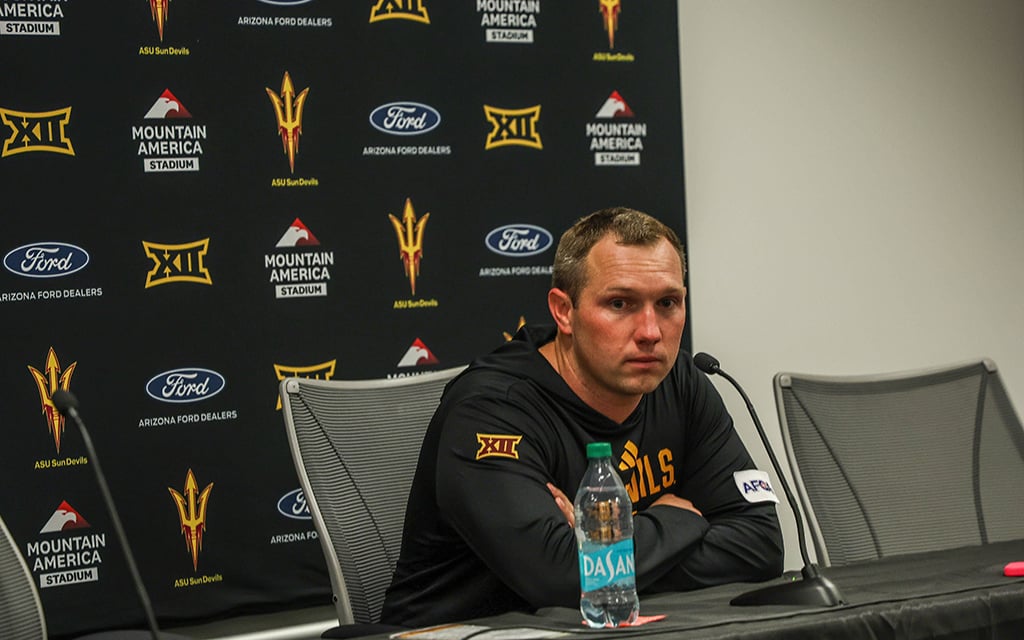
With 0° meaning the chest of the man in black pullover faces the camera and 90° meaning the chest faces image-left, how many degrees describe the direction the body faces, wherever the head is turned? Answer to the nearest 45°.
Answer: approximately 315°

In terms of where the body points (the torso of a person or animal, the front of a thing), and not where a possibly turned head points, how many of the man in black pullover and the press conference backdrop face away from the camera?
0

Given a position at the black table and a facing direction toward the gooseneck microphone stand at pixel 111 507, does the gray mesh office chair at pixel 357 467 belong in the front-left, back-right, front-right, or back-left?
front-right

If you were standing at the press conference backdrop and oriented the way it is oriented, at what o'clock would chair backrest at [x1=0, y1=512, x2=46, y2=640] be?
The chair backrest is roughly at 2 o'clock from the press conference backdrop.

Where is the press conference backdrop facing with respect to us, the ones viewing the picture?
facing the viewer and to the right of the viewer

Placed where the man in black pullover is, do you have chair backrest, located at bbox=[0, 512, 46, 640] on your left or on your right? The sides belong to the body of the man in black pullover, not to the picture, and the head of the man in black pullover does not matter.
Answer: on your right

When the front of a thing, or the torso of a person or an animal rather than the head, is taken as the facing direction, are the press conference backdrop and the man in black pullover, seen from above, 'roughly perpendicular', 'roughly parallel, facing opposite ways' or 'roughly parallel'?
roughly parallel

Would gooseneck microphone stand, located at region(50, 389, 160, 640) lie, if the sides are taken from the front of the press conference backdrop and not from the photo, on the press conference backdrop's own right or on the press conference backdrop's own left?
on the press conference backdrop's own right

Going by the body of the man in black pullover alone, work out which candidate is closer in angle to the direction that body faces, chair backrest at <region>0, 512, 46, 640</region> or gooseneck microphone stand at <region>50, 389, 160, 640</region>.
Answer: the gooseneck microphone stand

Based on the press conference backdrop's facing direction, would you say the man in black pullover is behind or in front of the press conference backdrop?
in front

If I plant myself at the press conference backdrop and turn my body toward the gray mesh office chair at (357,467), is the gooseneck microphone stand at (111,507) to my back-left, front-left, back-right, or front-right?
front-right

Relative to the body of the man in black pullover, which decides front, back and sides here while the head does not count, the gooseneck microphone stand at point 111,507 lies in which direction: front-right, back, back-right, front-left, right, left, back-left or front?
right

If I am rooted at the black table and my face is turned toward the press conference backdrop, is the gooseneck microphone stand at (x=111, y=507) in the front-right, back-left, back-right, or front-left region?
front-left
